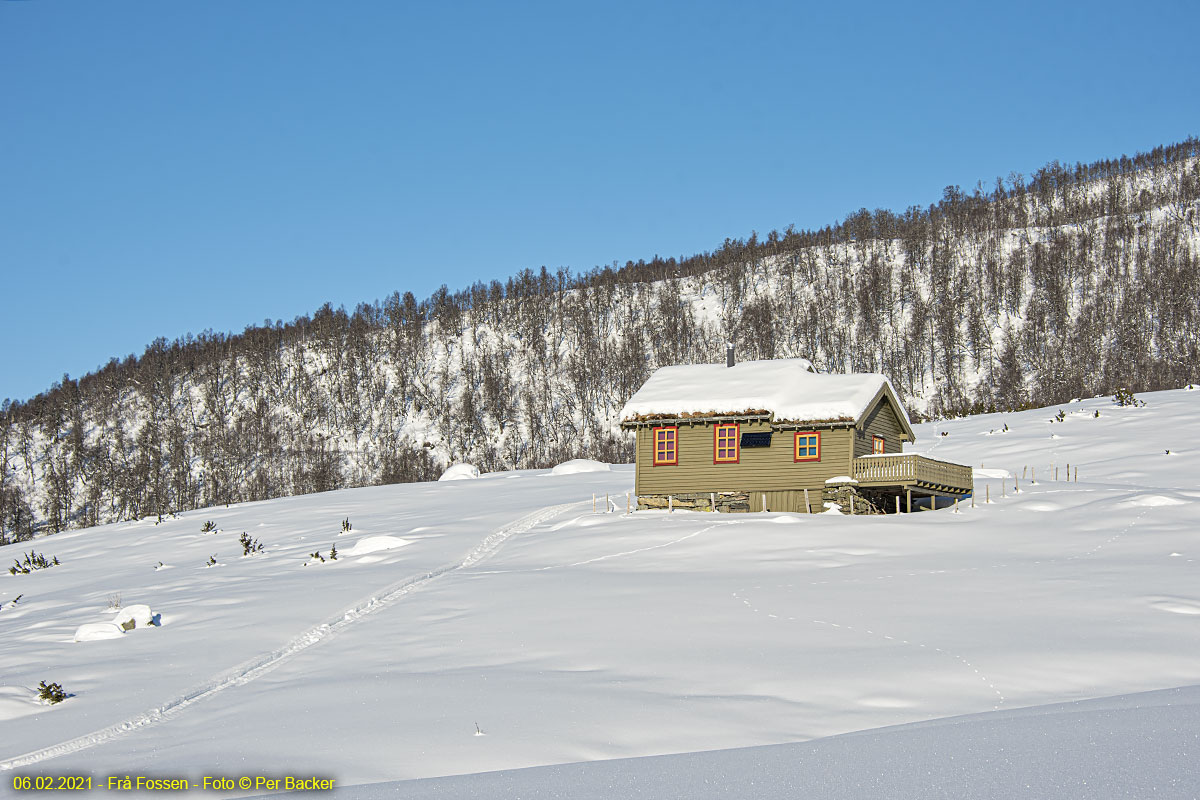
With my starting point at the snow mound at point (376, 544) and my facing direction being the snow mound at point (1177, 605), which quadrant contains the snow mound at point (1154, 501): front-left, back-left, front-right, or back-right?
front-left

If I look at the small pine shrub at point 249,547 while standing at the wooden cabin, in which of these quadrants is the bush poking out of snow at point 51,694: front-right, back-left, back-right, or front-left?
front-left

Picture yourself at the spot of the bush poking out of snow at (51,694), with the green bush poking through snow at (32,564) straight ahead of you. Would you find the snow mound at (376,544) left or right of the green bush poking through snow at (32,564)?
right

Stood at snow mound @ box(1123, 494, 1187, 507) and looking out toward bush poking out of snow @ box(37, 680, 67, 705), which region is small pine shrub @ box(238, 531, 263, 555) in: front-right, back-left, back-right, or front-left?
front-right

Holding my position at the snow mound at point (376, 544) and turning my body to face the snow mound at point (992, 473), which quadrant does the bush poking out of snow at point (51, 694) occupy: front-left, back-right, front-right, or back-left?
back-right

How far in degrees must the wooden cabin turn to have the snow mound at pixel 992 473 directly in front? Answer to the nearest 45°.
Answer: approximately 45° to its left

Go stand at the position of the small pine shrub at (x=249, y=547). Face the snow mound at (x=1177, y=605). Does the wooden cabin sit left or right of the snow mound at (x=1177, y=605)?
left

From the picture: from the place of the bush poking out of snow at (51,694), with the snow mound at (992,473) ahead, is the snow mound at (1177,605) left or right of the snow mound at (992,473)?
right

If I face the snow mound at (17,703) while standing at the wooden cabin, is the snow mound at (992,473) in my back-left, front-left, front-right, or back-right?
back-left
